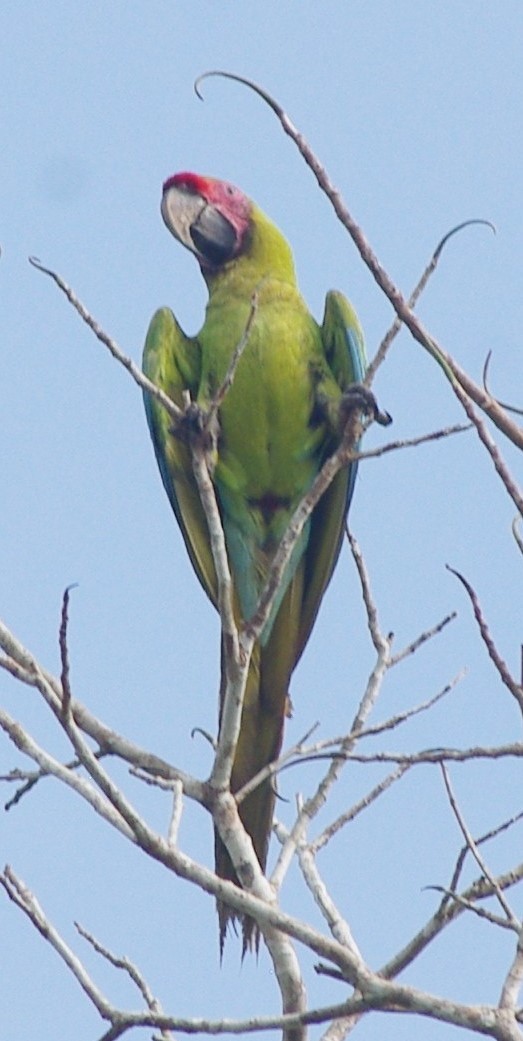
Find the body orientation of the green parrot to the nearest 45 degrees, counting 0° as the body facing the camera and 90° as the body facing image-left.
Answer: approximately 0°
